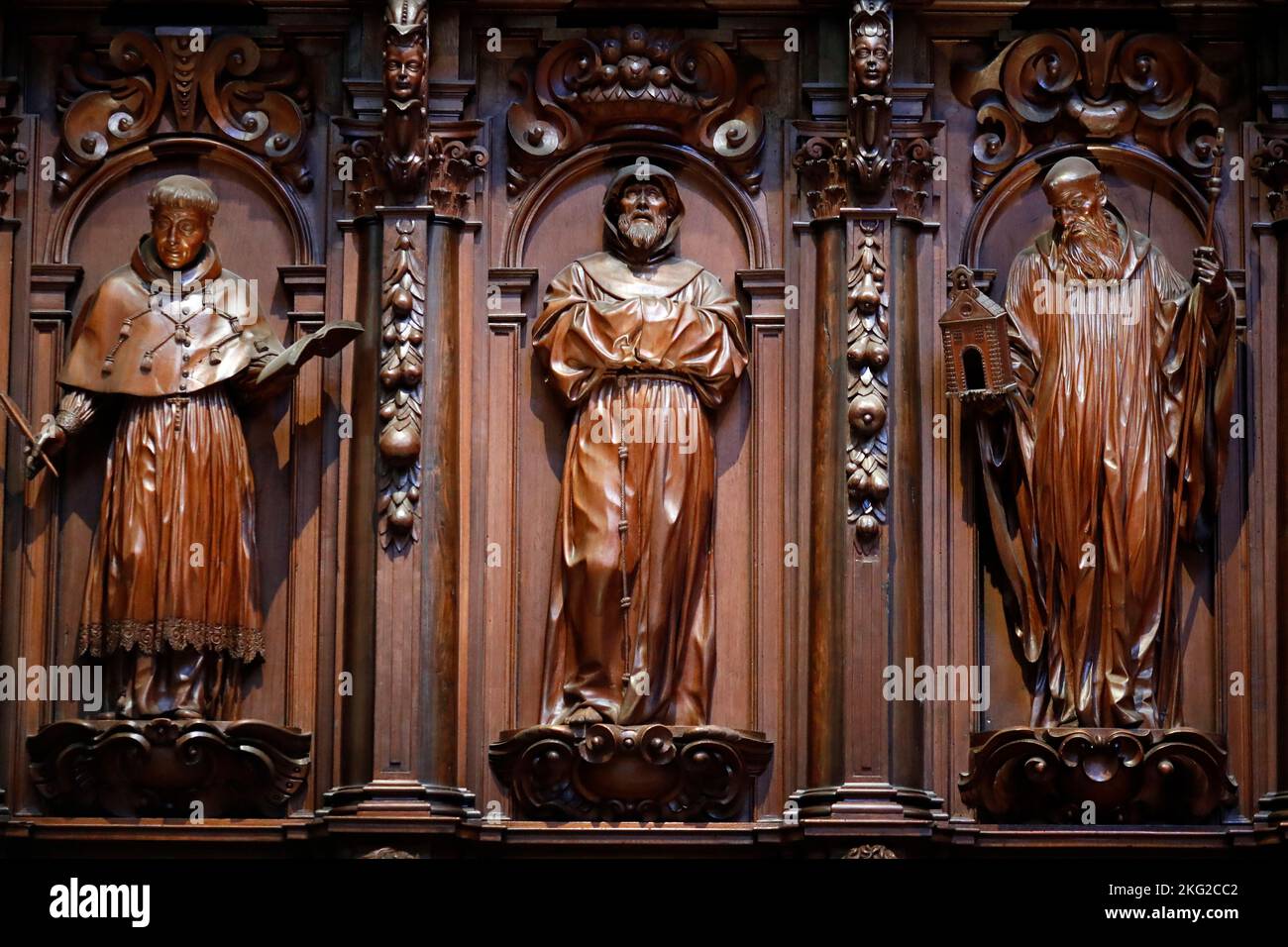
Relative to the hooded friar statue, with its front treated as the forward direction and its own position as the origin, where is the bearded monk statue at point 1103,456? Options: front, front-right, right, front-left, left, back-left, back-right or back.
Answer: left

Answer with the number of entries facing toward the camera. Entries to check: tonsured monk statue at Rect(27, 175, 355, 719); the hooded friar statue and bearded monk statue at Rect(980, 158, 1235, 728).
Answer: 3

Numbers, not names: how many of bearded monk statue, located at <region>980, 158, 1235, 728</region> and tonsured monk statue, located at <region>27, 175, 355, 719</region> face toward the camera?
2

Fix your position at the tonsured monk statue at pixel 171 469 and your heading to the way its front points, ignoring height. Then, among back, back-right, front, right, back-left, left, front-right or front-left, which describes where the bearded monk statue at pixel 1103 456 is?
left

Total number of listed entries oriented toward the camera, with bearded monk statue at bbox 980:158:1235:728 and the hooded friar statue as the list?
2

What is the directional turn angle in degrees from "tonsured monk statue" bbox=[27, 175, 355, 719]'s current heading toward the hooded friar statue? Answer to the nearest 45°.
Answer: approximately 90° to its left

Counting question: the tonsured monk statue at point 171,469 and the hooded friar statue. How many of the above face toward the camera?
2

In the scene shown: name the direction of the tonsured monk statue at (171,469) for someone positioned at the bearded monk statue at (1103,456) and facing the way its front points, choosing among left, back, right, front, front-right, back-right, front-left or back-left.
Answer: right

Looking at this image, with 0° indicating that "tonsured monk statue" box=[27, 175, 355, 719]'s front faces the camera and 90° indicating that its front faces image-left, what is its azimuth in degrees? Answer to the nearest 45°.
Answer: approximately 0°

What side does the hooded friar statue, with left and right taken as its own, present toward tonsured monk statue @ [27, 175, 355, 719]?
right
